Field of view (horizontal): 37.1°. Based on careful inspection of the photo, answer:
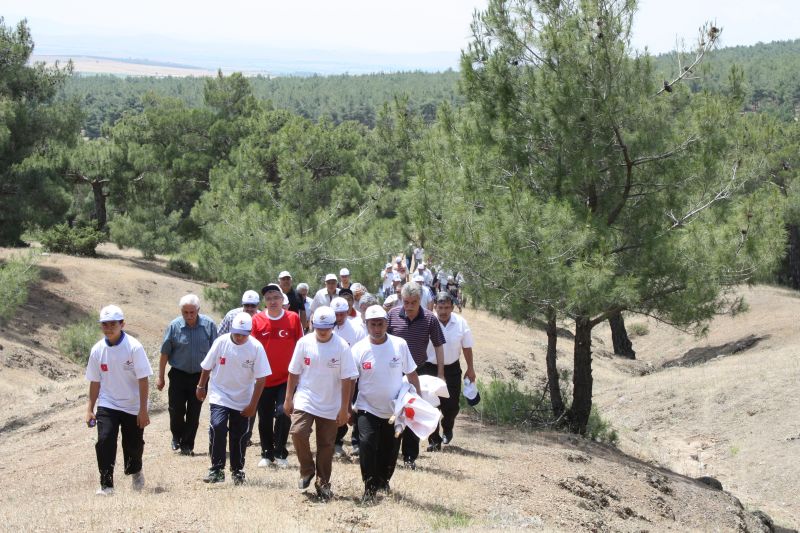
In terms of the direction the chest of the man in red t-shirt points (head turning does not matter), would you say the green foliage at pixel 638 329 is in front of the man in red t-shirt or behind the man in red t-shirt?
behind

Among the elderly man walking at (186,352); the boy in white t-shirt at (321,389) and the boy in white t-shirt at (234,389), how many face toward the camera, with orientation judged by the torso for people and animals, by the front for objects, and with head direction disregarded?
3

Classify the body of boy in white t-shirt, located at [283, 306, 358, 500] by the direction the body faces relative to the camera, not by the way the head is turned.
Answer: toward the camera

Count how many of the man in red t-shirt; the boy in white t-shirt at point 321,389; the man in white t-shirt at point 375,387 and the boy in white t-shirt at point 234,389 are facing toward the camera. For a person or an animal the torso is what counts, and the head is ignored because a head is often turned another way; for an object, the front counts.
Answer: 4

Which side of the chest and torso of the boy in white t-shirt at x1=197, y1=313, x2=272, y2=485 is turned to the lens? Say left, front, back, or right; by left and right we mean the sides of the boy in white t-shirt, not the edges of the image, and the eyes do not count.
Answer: front

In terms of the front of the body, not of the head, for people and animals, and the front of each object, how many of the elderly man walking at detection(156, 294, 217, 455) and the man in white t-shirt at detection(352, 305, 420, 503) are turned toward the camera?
2

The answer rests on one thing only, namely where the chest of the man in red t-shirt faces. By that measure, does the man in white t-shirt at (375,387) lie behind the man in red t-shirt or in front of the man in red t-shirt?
in front
